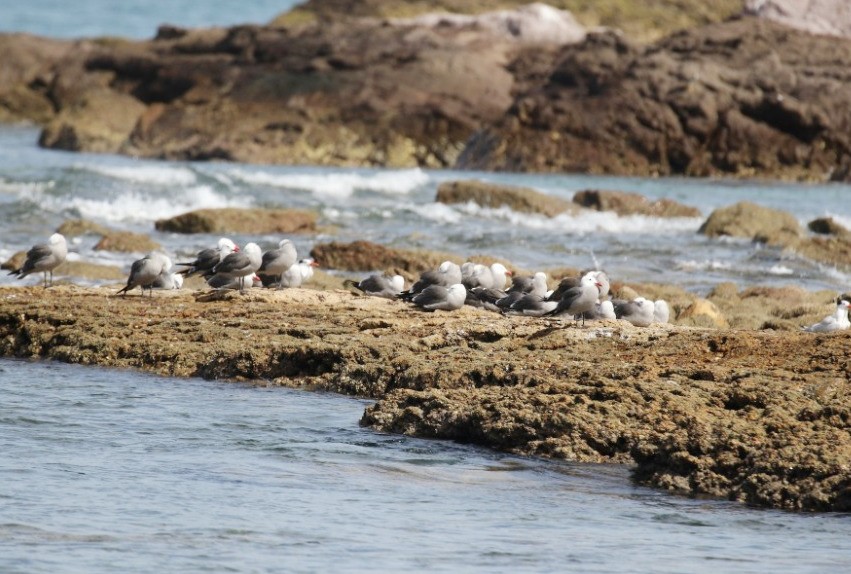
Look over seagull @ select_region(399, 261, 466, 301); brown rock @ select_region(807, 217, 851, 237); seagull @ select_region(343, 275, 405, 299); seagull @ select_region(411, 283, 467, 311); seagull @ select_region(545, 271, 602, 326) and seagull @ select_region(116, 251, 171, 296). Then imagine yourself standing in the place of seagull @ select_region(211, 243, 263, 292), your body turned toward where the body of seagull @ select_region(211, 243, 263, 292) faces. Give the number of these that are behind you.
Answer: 1

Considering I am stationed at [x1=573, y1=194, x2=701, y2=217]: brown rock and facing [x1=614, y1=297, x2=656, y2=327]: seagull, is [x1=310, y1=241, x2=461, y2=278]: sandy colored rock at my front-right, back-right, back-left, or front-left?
front-right

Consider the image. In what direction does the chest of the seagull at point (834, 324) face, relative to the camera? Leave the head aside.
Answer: to the viewer's right

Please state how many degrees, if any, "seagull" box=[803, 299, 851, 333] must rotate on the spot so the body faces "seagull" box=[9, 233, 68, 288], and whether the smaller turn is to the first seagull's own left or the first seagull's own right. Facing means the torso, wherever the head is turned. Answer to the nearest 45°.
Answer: approximately 180°

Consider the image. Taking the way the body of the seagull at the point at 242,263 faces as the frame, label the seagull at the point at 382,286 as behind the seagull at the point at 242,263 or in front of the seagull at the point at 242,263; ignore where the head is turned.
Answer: in front

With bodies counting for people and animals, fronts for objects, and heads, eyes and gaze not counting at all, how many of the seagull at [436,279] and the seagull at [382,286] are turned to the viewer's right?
2

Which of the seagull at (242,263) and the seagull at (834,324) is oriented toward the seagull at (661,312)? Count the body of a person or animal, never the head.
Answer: the seagull at (242,263)

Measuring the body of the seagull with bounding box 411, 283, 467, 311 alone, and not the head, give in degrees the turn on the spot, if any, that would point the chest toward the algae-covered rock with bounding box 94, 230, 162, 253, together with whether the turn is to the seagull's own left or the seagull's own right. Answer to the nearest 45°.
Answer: approximately 135° to the seagull's own left

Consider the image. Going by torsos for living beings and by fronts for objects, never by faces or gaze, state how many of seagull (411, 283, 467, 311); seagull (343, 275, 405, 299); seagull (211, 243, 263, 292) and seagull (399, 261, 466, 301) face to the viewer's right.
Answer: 4

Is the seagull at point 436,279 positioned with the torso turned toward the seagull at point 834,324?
yes

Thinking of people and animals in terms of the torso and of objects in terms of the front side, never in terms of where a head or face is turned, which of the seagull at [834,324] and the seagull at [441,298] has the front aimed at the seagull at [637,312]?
the seagull at [441,298]

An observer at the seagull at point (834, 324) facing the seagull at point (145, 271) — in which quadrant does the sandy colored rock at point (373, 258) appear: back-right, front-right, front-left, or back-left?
front-right

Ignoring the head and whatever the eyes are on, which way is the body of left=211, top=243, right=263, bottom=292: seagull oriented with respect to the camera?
to the viewer's right

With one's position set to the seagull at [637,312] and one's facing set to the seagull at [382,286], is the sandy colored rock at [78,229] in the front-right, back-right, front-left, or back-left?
front-right

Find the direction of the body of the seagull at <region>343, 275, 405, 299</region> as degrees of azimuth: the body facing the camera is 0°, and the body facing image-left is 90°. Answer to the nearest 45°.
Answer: approximately 270°

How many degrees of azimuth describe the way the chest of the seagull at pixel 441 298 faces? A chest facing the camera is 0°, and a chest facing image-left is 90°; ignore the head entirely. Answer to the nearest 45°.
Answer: approximately 270°

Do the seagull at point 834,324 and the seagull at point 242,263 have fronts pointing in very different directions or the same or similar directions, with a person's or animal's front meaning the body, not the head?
same or similar directions

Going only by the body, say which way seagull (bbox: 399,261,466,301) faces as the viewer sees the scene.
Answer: to the viewer's right

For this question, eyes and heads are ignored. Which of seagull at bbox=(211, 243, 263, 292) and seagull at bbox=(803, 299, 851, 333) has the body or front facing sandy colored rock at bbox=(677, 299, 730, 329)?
seagull at bbox=(211, 243, 263, 292)

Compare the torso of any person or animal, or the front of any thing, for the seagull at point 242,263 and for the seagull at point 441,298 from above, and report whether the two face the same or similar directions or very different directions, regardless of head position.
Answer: same or similar directions
